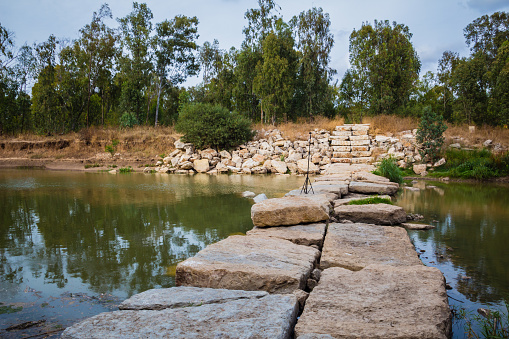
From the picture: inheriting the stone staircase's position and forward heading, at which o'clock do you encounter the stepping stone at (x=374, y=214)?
The stepping stone is roughly at 12 o'clock from the stone staircase.

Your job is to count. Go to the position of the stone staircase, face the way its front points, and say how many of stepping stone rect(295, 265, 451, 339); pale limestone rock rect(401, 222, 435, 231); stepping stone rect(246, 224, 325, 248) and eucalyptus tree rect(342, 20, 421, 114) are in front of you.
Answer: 3

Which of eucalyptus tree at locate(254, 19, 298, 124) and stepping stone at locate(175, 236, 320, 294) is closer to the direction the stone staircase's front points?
the stepping stone

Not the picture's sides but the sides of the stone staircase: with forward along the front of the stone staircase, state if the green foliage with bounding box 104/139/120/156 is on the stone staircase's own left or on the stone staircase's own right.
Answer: on the stone staircase's own right

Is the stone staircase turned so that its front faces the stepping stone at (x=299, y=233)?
yes

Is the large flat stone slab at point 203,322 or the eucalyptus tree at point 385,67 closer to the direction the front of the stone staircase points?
the large flat stone slab

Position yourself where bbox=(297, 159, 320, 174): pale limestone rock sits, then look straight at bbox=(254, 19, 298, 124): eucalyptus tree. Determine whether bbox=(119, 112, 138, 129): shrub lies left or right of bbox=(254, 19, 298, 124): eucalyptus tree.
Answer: left

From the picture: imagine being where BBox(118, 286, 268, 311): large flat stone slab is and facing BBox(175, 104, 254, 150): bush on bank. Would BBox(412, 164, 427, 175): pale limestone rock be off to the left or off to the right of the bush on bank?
right

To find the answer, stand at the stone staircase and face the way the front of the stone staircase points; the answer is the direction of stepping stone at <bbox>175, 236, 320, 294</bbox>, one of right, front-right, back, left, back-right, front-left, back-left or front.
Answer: front

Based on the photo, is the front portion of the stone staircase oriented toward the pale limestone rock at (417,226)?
yes

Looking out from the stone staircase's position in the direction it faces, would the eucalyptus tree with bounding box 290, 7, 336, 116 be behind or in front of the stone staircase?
behind

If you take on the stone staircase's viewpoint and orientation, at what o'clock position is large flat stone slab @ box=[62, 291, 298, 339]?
The large flat stone slab is roughly at 12 o'clock from the stone staircase.

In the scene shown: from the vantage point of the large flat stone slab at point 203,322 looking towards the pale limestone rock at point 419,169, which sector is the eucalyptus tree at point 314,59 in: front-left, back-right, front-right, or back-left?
front-left

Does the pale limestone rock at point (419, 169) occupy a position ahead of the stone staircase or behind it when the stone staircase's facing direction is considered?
ahead

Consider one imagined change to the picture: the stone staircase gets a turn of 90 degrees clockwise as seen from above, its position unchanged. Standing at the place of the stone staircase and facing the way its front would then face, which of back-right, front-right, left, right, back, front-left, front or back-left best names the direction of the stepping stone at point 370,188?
left

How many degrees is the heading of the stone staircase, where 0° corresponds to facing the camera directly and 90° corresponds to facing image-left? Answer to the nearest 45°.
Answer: approximately 0°

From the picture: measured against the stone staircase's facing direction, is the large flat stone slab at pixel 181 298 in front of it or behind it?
in front

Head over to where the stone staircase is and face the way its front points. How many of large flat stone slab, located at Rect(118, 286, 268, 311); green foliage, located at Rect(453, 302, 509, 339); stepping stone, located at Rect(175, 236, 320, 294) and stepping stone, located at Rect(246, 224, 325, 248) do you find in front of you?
4

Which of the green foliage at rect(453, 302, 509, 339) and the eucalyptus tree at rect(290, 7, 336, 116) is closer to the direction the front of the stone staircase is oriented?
the green foliage

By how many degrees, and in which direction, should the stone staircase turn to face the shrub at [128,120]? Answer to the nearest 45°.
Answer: approximately 90° to its right
